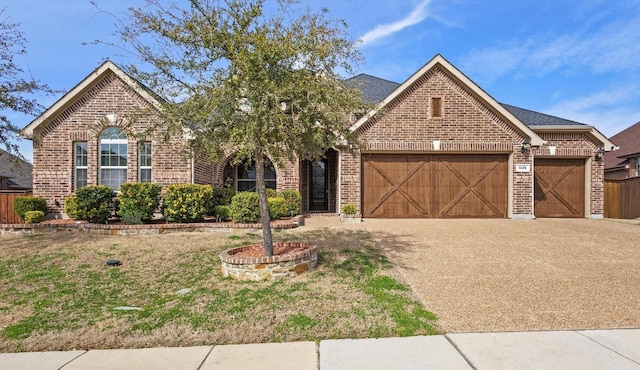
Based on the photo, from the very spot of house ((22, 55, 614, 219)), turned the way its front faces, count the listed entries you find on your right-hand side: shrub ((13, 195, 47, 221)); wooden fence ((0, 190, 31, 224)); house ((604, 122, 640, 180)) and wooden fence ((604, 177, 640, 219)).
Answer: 2

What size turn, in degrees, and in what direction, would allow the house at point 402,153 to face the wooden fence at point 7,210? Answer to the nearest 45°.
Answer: approximately 90° to its right

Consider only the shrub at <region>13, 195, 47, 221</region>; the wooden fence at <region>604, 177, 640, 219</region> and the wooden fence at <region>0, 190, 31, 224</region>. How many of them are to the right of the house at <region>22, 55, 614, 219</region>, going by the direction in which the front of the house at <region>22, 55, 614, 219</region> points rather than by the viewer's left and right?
2

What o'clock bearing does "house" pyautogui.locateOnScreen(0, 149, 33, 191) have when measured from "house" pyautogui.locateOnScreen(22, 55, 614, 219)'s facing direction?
"house" pyautogui.locateOnScreen(0, 149, 33, 191) is roughly at 4 o'clock from "house" pyautogui.locateOnScreen(22, 55, 614, 219).

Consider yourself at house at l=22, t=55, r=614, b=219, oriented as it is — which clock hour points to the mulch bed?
The mulch bed is roughly at 1 o'clock from the house.

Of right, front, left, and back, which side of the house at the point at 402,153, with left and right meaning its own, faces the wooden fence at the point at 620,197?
left

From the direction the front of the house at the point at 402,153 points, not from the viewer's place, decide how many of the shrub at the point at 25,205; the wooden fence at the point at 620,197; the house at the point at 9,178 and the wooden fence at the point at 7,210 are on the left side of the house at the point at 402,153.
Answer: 1

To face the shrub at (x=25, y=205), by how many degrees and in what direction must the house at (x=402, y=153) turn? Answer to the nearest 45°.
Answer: approximately 90° to its right

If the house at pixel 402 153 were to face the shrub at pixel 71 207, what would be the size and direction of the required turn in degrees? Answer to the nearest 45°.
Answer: approximately 90° to its right

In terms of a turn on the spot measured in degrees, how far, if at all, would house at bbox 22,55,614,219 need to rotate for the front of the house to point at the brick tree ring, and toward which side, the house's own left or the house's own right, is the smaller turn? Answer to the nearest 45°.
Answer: approximately 45° to the house's own right

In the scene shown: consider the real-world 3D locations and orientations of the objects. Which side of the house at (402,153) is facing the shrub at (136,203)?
right

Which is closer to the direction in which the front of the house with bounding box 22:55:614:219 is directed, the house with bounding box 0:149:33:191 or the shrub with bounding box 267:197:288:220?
the shrub

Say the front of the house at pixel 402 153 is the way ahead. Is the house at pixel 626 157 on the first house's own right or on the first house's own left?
on the first house's own left

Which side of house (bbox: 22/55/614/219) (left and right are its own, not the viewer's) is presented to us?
front

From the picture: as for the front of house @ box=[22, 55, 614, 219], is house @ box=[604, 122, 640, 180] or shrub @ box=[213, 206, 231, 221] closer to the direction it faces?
the shrub
